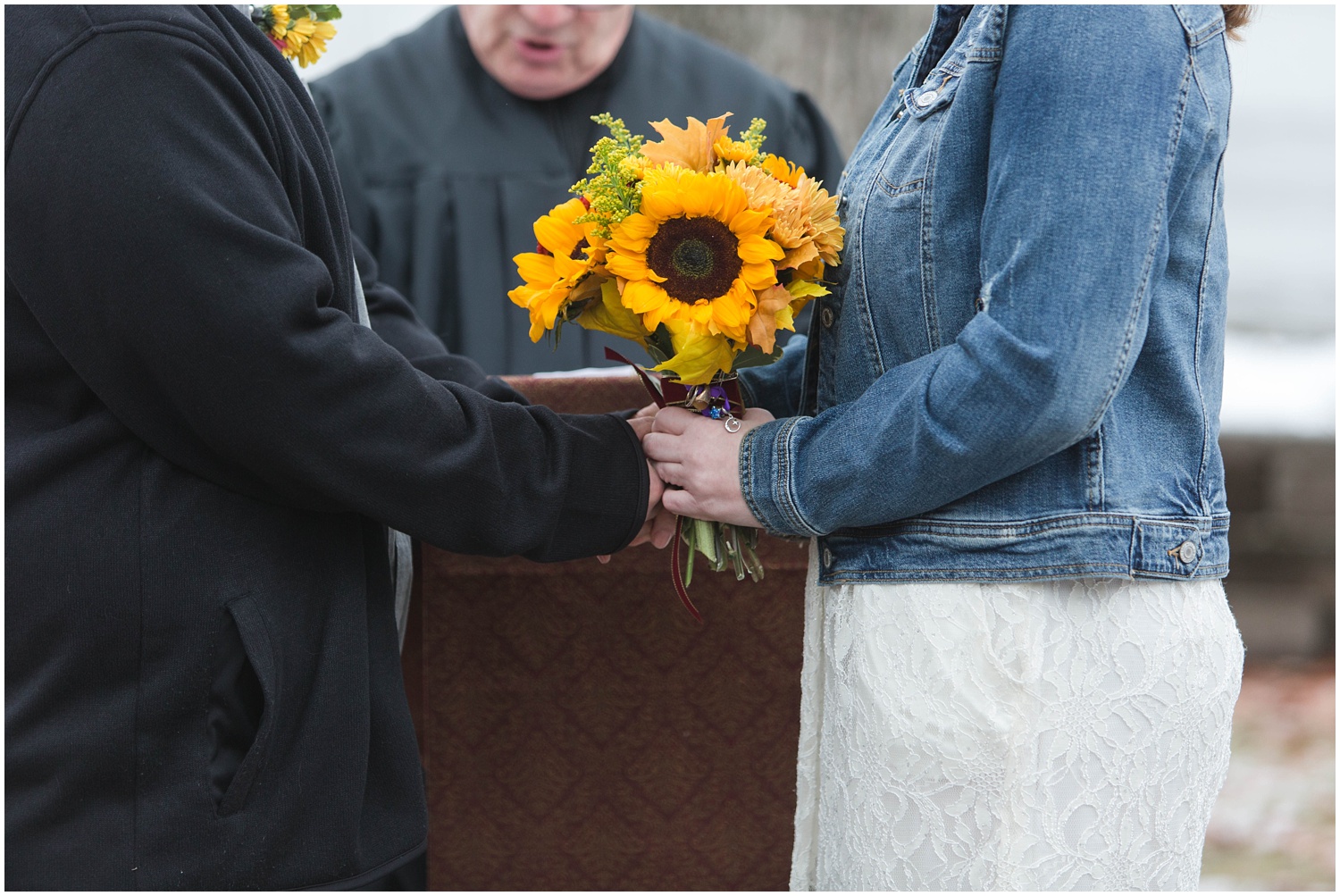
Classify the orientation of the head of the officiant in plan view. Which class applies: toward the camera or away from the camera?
toward the camera

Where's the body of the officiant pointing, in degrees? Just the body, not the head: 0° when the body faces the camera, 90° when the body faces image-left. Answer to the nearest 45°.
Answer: approximately 0°

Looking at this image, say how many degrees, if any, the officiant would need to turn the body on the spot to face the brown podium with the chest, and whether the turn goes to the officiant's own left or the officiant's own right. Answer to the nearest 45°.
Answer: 0° — they already face it
